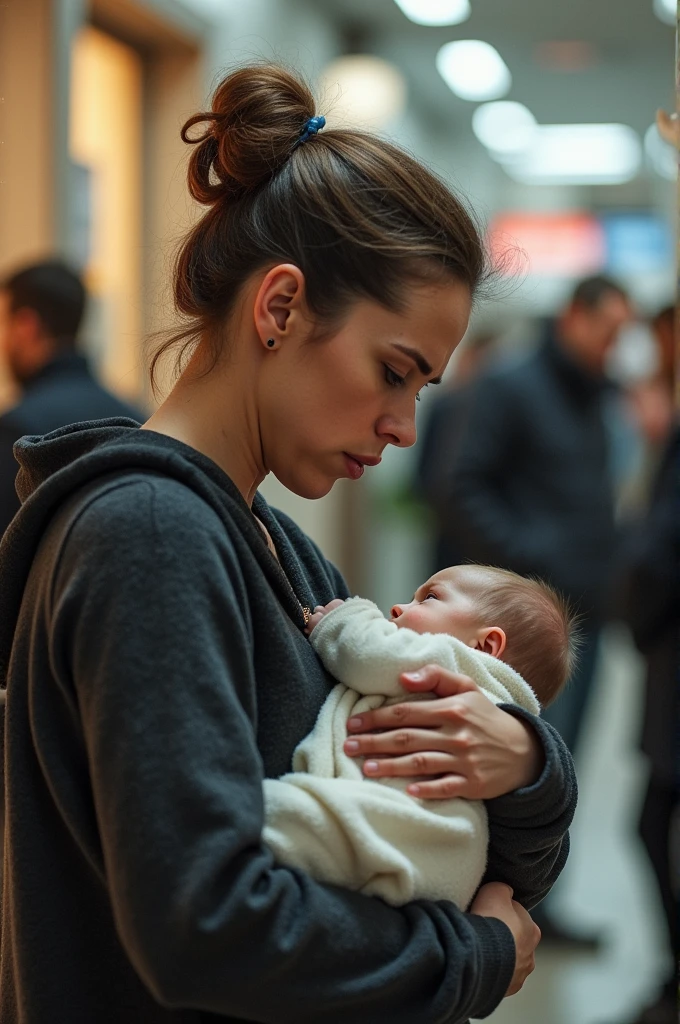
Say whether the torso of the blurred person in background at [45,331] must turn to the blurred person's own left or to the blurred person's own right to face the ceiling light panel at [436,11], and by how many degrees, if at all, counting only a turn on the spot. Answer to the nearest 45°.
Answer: approximately 90° to the blurred person's own right

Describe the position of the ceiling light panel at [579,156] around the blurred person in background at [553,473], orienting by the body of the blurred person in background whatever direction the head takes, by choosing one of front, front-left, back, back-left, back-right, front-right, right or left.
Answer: left

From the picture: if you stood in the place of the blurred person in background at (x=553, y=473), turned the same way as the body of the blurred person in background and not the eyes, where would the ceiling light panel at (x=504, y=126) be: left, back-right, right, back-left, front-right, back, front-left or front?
left

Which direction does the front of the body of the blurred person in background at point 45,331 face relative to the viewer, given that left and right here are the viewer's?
facing away from the viewer and to the left of the viewer

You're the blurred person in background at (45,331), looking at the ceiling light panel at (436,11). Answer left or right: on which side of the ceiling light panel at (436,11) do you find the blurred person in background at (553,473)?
right

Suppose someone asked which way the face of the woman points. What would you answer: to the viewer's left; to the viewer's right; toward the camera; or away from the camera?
to the viewer's right
